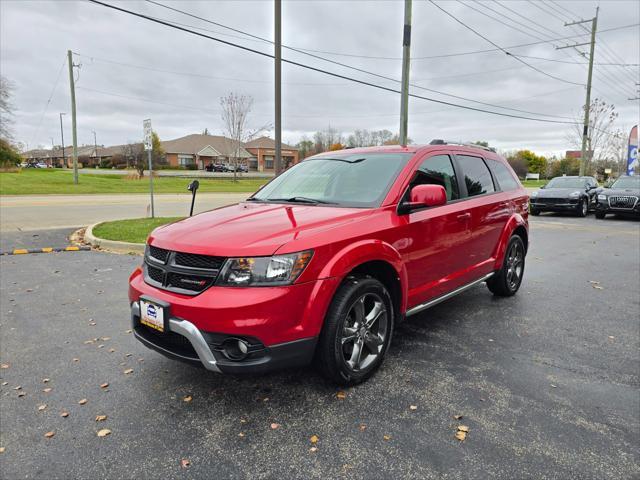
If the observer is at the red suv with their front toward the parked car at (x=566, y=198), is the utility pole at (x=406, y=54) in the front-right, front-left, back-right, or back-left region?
front-left

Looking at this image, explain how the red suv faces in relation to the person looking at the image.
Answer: facing the viewer and to the left of the viewer

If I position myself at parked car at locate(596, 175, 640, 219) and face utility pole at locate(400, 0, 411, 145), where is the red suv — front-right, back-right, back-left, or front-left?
front-left

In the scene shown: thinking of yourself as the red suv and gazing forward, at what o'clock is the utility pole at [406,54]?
The utility pole is roughly at 5 o'clock from the red suv.

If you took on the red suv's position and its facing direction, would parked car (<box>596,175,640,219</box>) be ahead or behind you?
behind

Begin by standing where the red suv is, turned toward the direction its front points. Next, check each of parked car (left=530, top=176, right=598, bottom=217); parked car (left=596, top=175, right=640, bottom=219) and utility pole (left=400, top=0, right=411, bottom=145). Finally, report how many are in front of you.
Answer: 0

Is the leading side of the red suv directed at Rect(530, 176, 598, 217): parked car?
no
